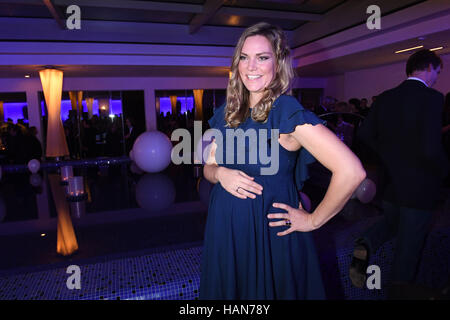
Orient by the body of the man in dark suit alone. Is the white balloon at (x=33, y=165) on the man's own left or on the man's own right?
on the man's own left

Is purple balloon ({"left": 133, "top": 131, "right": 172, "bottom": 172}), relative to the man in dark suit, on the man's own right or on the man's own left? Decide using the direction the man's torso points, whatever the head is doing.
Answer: on the man's own left

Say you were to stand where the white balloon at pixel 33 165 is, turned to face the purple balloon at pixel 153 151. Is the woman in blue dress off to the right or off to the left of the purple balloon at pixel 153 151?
right

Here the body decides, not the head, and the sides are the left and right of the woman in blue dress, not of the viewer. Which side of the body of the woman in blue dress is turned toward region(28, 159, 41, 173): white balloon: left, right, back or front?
right

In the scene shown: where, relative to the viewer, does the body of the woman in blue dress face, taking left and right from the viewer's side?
facing the viewer and to the left of the viewer

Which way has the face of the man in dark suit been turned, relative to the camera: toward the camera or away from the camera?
away from the camera

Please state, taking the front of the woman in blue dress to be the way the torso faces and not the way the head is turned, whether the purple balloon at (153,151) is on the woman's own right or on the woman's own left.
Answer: on the woman's own right

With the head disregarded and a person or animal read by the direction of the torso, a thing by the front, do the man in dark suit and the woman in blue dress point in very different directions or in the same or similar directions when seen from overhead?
very different directions
